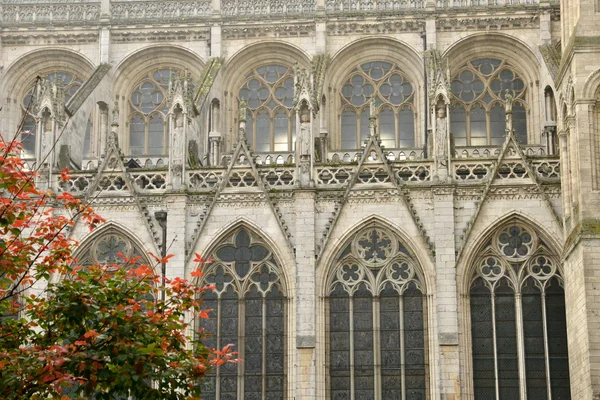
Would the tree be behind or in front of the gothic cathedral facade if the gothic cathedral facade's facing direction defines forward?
in front

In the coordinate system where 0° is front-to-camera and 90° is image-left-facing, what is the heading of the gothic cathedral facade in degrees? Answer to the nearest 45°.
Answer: approximately 0°
